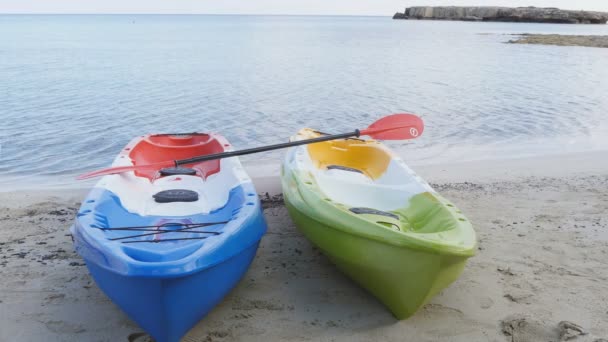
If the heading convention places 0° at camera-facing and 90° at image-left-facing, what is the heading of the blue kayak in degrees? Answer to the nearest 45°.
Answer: approximately 0°

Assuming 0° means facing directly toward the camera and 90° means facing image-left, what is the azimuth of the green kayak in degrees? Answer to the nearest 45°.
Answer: approximately 315°

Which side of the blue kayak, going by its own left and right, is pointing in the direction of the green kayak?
left

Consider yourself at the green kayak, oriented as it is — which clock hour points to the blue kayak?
The blue kayak is roughly at 4 o'clock from the green kayak.
